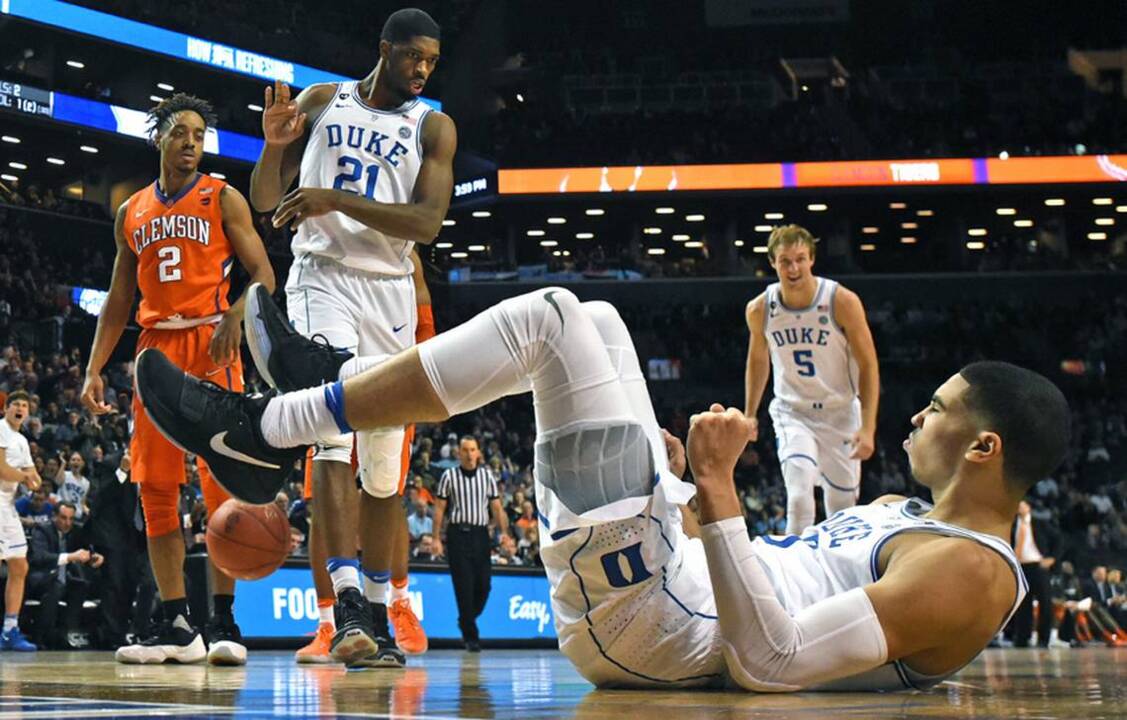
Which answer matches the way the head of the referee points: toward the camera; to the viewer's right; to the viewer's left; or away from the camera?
toward the camera

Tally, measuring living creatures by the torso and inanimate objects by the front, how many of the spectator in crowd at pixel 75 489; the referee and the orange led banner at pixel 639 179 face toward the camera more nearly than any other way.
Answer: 3

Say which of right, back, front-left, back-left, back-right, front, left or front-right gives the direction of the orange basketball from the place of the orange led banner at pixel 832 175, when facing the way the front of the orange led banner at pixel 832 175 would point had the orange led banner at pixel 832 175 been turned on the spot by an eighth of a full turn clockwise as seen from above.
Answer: front-left

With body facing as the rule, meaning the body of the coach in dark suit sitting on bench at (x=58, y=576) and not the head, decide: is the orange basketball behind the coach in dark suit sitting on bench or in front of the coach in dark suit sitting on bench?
in front

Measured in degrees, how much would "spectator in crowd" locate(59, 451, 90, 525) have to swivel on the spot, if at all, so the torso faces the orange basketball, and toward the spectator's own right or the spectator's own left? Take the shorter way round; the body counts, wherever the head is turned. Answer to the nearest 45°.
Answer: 0° — they already face it

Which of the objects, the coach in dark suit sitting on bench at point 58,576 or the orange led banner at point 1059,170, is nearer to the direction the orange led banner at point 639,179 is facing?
the coach in dark suit sitting on bench

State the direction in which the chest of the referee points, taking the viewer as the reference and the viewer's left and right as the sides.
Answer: facing the viewer

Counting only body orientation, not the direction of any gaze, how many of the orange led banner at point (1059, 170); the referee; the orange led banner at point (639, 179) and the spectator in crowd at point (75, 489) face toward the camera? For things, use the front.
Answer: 4

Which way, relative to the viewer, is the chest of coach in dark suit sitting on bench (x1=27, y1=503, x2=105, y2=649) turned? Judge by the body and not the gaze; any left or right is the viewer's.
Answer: facing the viewer and to the right of the viewer

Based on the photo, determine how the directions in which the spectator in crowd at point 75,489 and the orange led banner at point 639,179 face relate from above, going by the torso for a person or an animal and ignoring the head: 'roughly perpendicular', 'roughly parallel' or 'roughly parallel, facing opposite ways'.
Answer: roughly parallel

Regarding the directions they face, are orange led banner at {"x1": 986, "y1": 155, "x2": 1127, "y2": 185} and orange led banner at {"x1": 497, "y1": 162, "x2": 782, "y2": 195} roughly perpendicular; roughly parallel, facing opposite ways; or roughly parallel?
roughly parallel

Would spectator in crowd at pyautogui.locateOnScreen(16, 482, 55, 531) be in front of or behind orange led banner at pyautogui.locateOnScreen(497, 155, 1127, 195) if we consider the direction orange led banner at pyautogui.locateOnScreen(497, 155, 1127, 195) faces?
in front

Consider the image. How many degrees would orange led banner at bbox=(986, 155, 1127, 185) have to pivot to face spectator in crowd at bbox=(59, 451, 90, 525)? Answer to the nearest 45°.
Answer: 0° — it already faces them

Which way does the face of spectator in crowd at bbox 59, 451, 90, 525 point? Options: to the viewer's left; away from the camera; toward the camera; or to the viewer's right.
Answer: toward the camera

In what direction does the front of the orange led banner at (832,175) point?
toward the camera

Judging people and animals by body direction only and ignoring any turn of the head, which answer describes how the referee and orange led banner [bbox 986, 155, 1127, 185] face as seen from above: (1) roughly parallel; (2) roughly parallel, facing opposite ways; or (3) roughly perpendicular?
roughly parallel

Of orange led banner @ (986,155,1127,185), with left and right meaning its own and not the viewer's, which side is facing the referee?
front

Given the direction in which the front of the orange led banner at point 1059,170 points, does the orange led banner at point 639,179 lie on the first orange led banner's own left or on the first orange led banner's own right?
on the first orange led banner's own right

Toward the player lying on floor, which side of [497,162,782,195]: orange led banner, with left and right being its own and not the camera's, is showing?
front

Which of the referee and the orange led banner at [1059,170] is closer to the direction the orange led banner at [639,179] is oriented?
the referee
